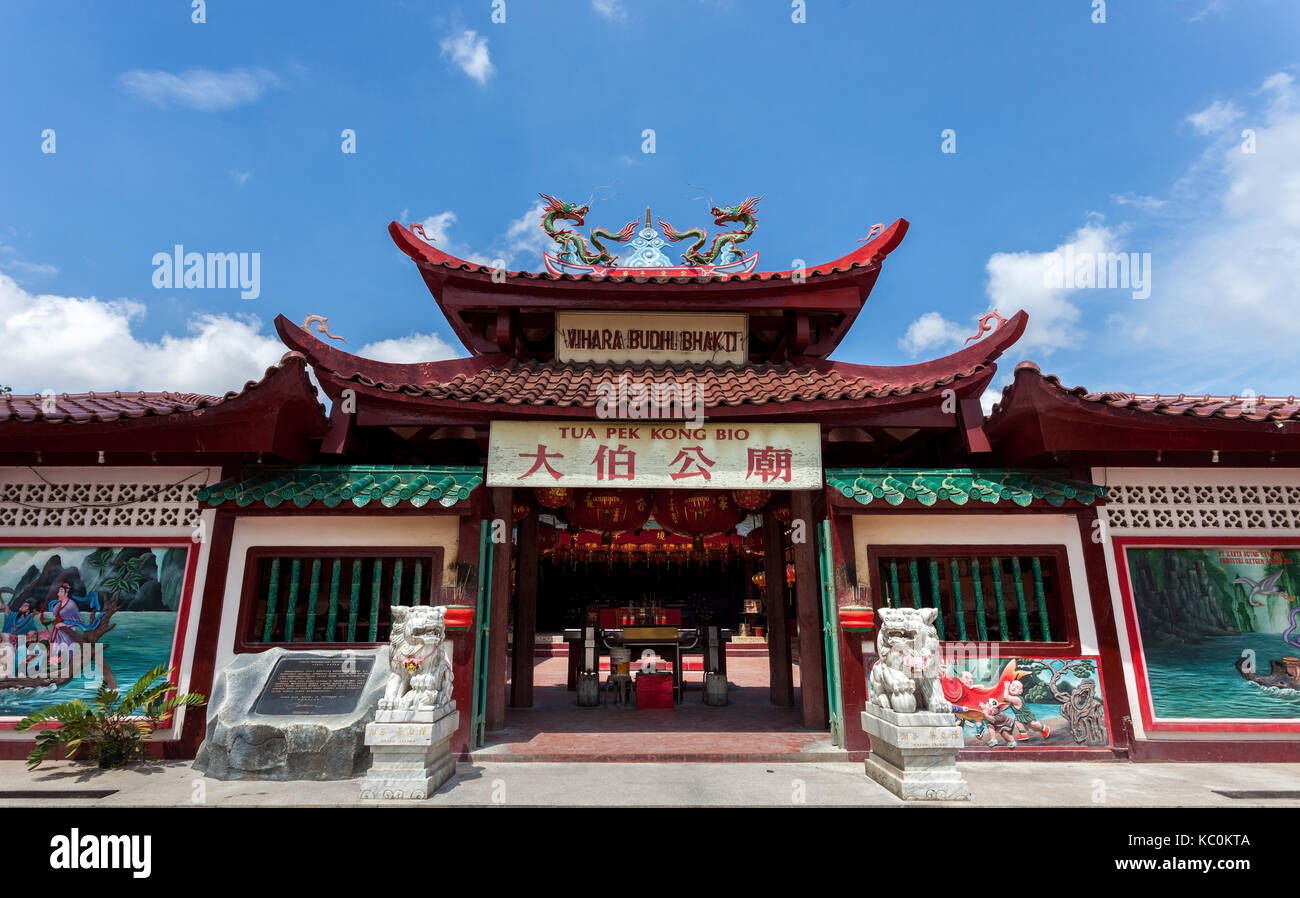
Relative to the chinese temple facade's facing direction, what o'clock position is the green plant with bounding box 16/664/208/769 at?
The green plant is roughly at 3 o'clock from the chinese temple facade.

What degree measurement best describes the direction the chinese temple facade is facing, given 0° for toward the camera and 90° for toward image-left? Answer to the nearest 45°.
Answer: approximately 0°
